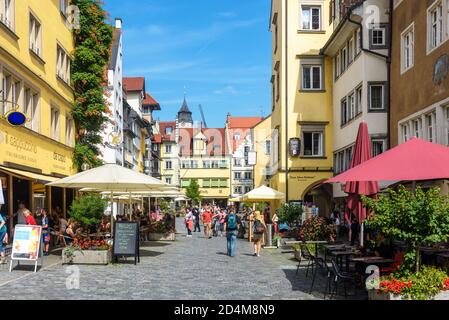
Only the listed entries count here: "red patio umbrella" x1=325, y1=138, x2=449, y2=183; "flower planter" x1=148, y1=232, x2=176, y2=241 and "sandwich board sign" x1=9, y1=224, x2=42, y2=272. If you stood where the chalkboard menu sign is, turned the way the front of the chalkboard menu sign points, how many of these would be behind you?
1

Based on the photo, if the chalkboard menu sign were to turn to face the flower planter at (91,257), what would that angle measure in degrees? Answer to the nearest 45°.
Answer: approximately 90° to its right

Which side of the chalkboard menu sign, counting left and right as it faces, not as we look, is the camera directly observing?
front

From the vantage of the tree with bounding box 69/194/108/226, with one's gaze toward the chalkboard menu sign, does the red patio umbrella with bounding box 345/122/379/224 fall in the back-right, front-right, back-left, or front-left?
front-left

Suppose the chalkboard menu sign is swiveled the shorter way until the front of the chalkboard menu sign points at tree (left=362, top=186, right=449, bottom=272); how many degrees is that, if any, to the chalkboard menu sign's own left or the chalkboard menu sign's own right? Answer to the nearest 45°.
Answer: approximately 45° to the chalkboard menu sign's own left

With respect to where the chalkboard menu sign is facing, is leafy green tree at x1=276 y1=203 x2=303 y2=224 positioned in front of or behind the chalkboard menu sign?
behind

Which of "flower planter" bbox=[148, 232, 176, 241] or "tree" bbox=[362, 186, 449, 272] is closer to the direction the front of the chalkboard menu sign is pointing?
the tree

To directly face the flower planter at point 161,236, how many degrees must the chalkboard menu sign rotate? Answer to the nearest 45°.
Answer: approximately 180°

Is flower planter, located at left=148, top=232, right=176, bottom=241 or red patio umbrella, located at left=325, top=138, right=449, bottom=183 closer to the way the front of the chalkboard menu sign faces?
the red patio umbrella

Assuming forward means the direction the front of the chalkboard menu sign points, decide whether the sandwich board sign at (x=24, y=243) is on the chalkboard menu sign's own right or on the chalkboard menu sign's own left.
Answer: on the chalkboard menu sign's own right

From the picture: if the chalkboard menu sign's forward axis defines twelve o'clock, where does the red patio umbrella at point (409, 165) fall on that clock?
The red patio umbrella is roughly at 11 o'clock from the chalkboard menu sign.

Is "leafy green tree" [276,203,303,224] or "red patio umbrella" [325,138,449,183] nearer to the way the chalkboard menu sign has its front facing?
the red patio umbrella

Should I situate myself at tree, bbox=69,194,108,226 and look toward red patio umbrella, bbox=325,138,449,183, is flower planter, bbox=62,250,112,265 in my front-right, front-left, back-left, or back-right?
front-right

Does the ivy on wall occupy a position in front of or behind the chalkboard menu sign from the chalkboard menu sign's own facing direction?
behind

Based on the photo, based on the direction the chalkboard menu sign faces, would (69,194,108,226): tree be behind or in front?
behind

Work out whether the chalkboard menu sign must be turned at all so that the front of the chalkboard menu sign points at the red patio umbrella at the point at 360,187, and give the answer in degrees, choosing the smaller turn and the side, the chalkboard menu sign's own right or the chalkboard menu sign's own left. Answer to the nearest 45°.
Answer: approximately 45° to the chalkboard menu sign's own left

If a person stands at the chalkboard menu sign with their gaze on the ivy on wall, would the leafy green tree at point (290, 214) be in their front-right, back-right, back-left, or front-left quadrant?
front-right
